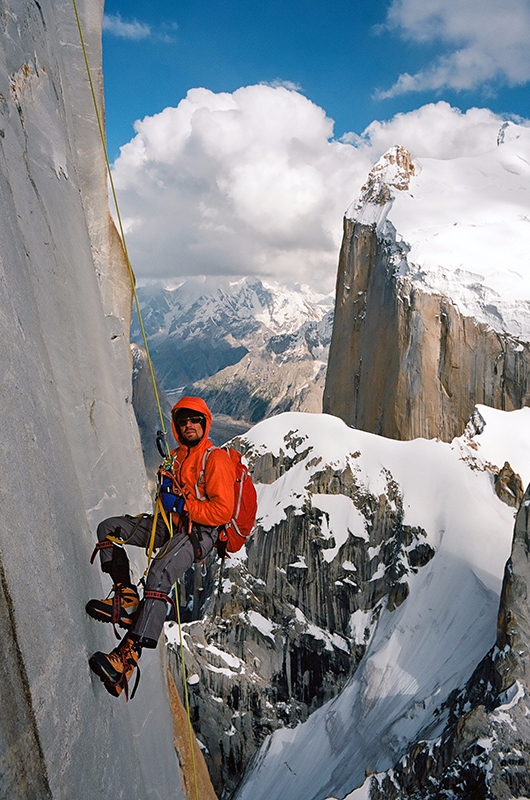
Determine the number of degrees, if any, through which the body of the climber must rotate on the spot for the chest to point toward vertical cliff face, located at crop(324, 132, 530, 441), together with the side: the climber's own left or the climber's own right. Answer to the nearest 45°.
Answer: approximately 180°

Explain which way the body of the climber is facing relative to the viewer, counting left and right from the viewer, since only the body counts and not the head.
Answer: facing the viewer and to the left of the viewer
